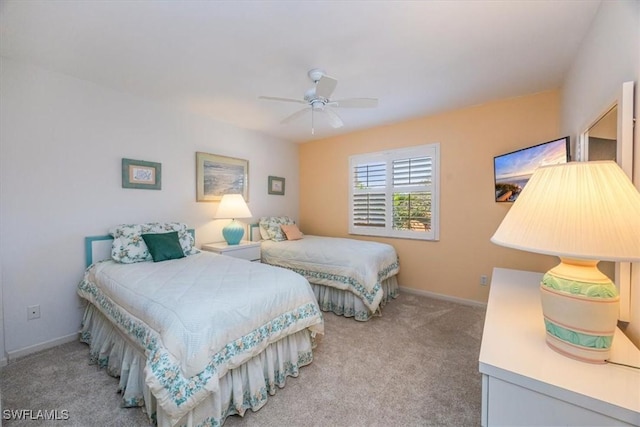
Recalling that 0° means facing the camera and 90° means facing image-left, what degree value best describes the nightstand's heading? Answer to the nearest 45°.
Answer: approximately 315°

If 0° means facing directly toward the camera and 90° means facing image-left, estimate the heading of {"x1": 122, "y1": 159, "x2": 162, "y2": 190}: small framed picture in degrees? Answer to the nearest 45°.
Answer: approximately 315°

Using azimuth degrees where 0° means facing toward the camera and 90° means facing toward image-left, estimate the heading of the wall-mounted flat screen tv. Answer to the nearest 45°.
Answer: approximately 45°

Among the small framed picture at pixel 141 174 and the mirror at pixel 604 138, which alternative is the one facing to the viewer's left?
the mirror

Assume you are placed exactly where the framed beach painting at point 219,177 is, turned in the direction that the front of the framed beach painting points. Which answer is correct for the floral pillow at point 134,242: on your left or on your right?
on your right

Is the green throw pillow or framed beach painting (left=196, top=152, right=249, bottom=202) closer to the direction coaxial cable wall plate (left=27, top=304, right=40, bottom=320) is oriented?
the green throw pillow

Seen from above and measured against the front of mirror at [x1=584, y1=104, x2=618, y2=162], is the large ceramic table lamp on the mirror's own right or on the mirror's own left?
on the mirror's own left

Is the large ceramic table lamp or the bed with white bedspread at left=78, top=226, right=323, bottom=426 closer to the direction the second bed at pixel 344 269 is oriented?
the large ceramic table lamp

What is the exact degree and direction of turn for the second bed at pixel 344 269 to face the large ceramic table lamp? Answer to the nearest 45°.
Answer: approximately 45° to its right
